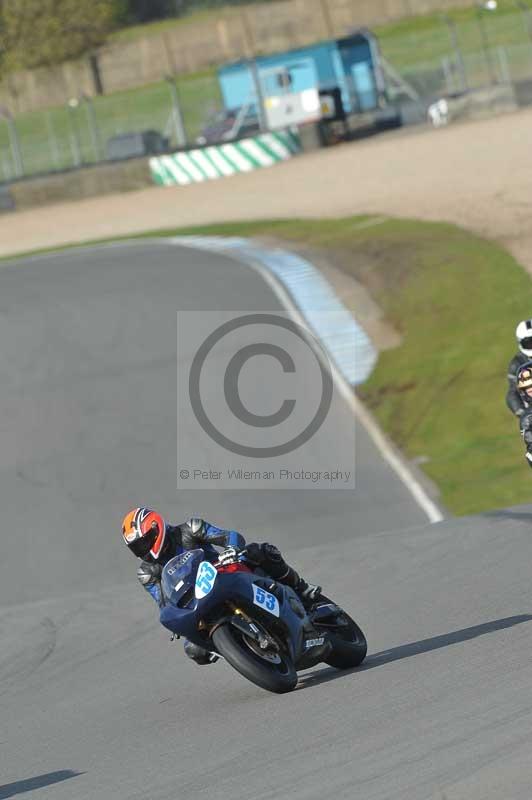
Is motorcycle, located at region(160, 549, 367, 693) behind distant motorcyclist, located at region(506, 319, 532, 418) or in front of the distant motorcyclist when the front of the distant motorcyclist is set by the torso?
in front

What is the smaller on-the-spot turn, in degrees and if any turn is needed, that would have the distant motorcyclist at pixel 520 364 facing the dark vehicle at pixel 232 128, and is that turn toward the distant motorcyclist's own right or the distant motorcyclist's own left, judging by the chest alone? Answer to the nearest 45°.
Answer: approximately 180°

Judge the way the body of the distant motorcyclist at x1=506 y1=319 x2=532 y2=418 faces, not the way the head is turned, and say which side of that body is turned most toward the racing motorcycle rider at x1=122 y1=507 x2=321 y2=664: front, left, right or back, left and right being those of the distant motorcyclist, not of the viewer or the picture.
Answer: front

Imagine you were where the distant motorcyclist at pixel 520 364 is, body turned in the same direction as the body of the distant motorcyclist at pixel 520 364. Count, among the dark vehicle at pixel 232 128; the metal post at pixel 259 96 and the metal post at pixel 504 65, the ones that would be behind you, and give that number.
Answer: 3

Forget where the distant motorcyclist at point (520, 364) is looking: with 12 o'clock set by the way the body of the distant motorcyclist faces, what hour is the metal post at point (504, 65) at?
The metal post is roughly at 6 o'clock from the distant motorcyclist.

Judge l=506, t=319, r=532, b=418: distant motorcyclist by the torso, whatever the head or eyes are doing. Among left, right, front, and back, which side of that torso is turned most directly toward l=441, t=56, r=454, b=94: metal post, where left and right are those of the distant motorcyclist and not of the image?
back

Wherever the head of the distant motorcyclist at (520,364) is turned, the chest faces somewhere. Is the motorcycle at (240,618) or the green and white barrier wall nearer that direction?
the motorcycle

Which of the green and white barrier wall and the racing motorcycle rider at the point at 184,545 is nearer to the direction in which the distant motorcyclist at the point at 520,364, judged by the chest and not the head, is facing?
the racing motorcycle rider

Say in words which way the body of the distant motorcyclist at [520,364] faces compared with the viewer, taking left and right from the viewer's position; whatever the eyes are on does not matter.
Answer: facing the viewer

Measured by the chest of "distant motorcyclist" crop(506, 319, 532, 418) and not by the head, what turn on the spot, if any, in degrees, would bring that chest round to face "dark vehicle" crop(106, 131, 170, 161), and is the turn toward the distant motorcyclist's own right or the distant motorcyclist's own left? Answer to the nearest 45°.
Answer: approximately 180°
